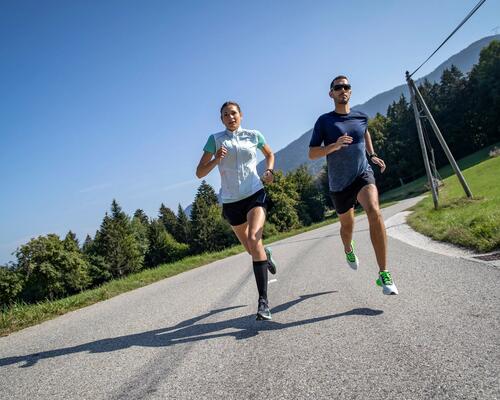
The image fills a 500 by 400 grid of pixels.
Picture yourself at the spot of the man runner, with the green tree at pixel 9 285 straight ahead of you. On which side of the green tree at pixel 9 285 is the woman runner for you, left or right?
left

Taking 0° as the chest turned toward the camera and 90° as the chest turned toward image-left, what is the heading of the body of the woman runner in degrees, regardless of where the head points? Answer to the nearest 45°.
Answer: approximately 0°

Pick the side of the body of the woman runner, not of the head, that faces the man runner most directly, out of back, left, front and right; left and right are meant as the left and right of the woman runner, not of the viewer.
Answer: left

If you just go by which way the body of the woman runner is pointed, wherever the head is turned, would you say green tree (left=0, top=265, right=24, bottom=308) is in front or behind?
behind

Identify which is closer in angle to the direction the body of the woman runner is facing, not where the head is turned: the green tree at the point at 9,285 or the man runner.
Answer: the man runner
